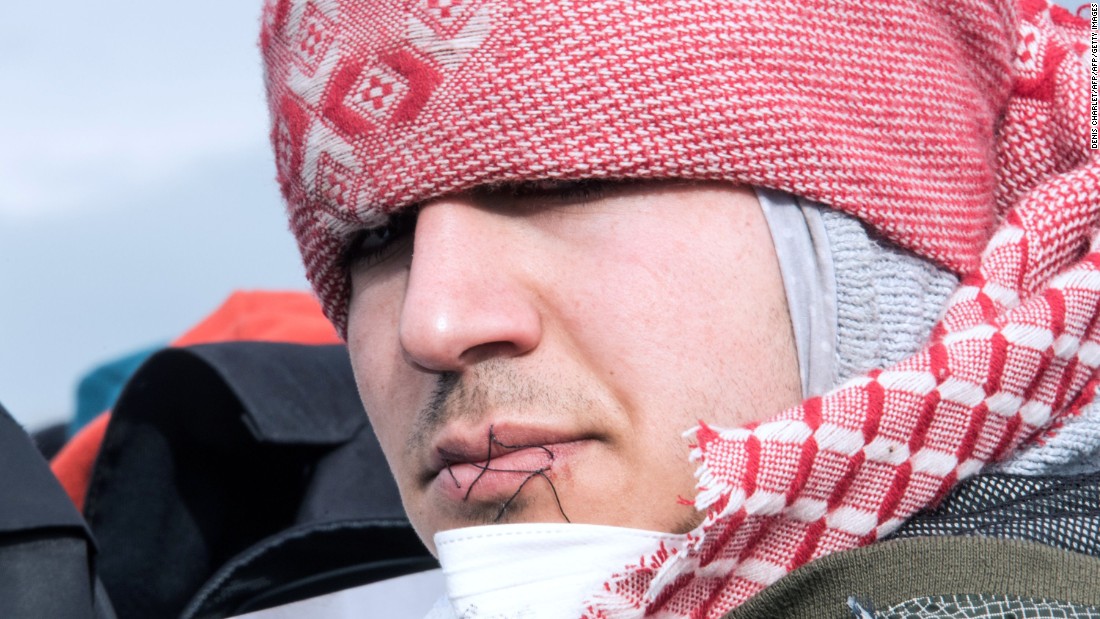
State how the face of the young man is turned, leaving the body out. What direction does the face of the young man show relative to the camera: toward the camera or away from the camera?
toward the camera
